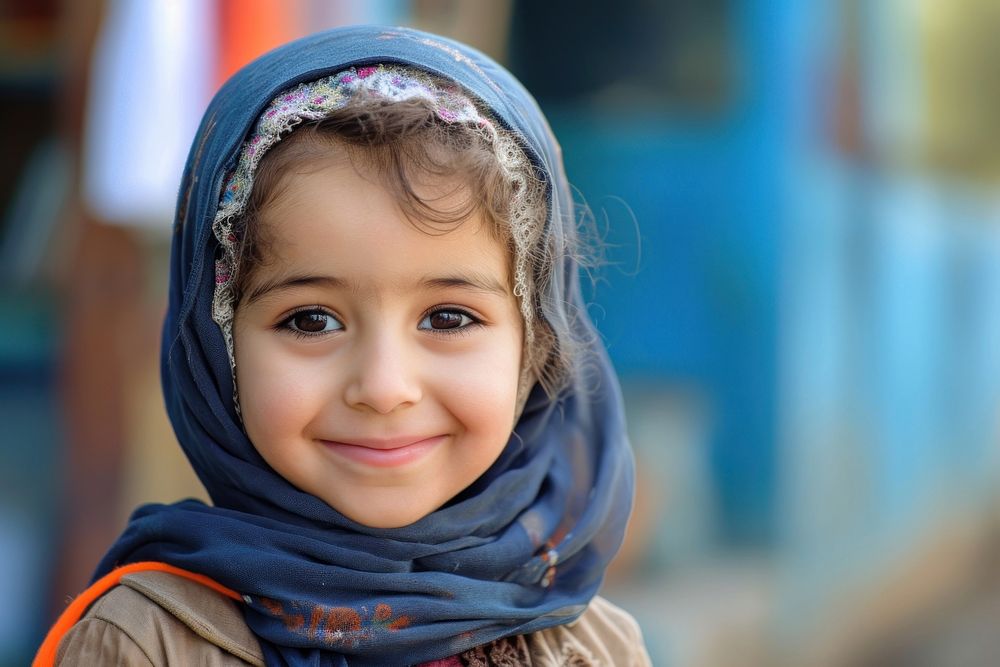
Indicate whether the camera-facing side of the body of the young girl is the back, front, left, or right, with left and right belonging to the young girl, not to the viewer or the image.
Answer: front
